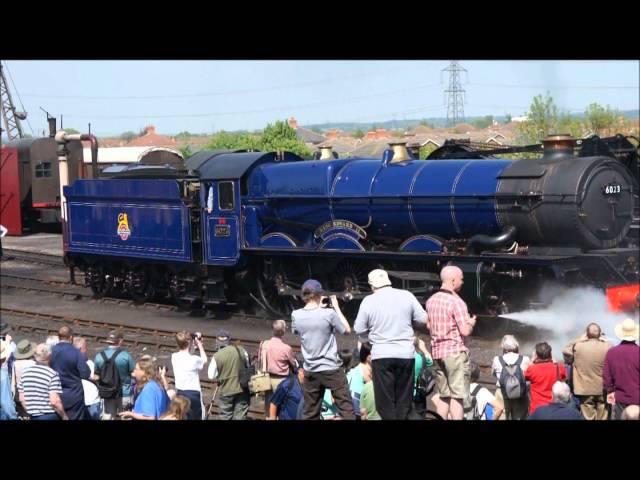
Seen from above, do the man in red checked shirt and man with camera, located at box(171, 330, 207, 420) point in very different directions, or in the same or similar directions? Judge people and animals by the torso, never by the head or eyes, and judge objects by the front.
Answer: same or similar directions

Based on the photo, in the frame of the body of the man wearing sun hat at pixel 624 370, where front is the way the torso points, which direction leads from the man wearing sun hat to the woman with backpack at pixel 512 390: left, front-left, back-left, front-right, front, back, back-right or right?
front-left

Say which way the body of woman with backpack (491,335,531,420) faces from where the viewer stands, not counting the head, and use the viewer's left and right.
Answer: facing away from the viewer

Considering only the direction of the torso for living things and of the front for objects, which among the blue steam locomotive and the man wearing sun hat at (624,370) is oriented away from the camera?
the man wearing sun hat

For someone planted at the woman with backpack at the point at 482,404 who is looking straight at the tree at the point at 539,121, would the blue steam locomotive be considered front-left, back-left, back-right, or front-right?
front-left

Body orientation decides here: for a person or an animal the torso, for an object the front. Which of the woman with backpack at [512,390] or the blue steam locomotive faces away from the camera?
the woman with backpack

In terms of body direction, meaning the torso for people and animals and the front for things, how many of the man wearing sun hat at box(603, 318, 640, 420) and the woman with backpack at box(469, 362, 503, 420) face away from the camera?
2

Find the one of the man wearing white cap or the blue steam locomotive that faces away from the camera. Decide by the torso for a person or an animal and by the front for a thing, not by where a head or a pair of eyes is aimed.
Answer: the man wearing white cap

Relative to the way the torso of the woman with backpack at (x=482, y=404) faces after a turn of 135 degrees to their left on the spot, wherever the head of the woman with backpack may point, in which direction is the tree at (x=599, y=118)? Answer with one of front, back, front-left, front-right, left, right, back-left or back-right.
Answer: back-right

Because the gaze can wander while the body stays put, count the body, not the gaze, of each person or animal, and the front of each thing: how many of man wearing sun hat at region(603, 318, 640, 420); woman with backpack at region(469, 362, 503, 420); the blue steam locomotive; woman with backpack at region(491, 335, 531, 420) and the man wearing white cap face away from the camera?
4

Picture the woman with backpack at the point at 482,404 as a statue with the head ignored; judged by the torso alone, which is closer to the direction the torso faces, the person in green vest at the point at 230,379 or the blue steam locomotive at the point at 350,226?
the blue steam locomotive

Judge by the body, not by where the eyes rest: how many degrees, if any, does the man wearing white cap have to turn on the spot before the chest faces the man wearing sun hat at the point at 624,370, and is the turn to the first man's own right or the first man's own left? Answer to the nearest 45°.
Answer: approximately 90° to the first man's own right

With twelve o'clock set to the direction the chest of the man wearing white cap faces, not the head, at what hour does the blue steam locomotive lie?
The blue steam locomotive is roughly at 12 o'clock from the man wearing white cap.

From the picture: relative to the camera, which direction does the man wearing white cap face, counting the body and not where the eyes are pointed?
away from the camera

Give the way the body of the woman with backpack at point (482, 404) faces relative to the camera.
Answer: away from the camera

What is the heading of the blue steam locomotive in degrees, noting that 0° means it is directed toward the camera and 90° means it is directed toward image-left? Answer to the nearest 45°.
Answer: approximately 315°

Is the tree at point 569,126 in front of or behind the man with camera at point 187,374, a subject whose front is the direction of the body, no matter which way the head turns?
in front

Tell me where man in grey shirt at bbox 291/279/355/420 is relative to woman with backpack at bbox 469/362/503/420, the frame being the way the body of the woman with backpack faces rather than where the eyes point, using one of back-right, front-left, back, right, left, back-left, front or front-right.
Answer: back-left

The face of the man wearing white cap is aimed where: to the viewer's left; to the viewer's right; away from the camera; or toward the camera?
away from the camera

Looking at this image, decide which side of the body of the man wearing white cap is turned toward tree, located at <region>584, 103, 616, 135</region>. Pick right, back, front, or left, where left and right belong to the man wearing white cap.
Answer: front

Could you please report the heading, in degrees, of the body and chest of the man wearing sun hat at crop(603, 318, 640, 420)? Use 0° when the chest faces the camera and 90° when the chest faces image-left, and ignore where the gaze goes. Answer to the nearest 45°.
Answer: approximately 180°

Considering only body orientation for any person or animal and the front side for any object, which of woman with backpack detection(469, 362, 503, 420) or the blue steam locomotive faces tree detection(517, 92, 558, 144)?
the woman with backpack
